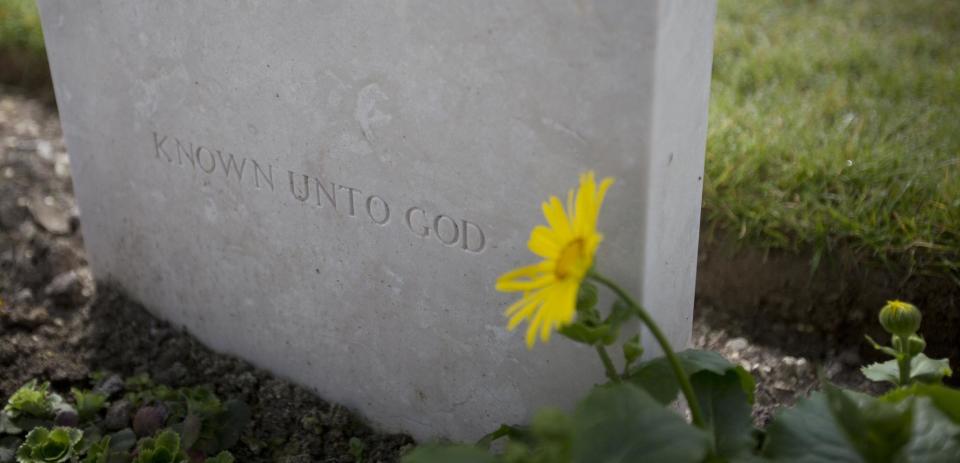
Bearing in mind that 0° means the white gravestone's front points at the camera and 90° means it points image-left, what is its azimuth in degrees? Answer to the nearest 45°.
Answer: approximately 45°

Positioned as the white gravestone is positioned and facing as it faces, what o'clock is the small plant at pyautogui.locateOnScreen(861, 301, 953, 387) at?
The small plant is roughly at 8 o'clock from the white gravestone.

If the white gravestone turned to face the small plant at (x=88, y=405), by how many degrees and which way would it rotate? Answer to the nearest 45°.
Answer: approximately 90° to its right

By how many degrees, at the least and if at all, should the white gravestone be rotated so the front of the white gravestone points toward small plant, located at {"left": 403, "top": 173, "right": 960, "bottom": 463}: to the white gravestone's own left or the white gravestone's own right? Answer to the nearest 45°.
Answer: approximately 90° to the white gravestone's own left
